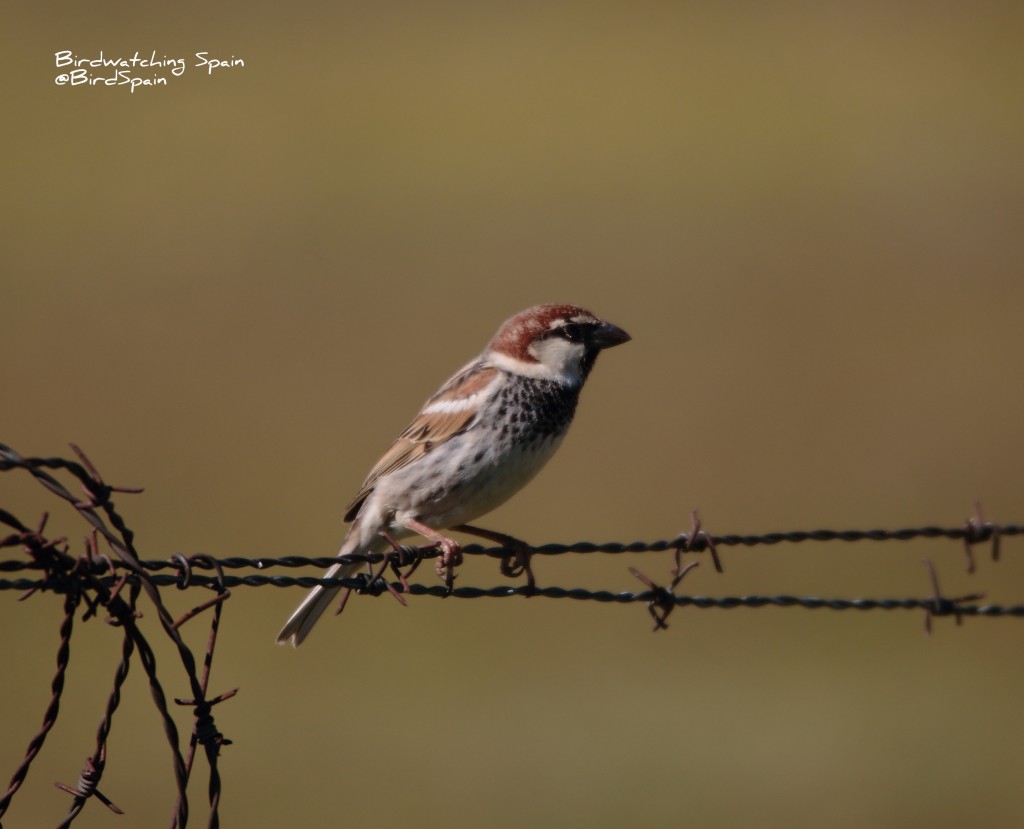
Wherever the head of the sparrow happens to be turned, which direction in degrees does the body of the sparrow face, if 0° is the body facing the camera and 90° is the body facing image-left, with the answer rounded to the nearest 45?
approximately 270°
